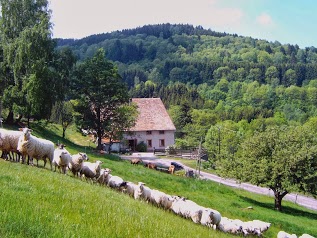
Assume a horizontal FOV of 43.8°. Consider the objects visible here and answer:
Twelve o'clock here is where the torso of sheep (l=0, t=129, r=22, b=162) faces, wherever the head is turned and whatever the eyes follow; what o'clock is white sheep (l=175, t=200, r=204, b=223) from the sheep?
The white sheep is roughly at 5 o'clock from the sheep.

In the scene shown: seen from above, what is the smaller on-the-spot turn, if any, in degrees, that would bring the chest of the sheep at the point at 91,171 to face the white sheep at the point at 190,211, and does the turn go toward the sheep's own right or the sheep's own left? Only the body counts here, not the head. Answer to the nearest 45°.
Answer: approximately 45° to the sheep's own right

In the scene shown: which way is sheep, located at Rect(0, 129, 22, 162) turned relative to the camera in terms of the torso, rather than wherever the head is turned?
to the viewer's left

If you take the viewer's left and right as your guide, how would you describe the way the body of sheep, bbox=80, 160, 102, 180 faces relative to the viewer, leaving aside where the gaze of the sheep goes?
facing to the right of the viewer
